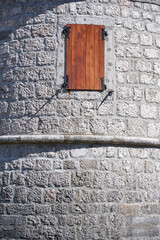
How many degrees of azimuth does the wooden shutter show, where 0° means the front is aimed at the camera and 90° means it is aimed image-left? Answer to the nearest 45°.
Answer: approximately 0°
